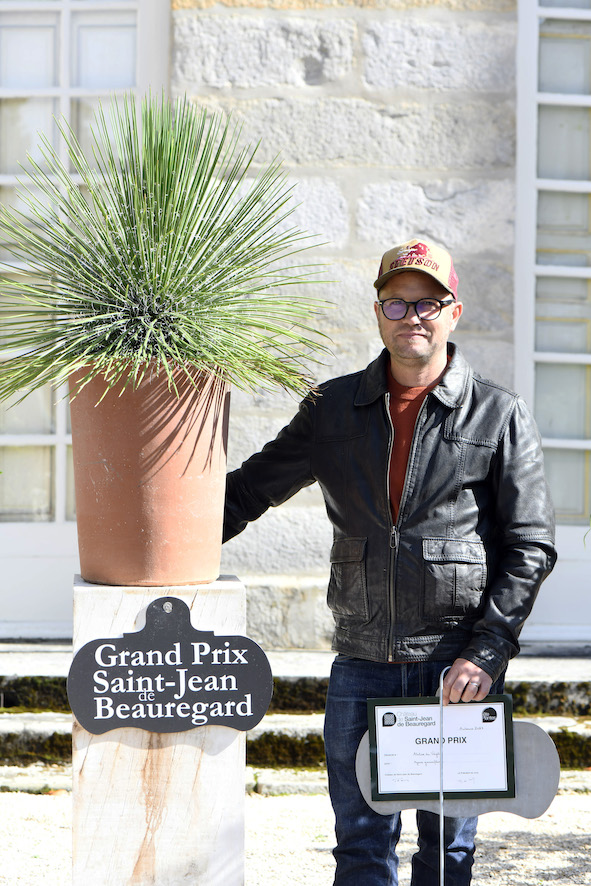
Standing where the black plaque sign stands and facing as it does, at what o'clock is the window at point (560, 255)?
The window is roughly at 7 o'clock from the black plaque sign.

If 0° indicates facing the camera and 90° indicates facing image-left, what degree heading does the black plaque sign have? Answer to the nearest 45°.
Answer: approximately 0°

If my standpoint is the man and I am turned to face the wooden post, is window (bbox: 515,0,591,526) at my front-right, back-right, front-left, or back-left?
back-right
